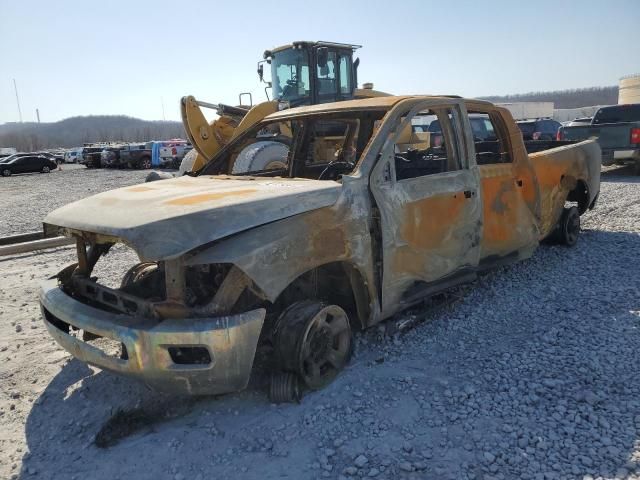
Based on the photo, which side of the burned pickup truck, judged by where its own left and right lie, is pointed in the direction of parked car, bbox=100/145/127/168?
right

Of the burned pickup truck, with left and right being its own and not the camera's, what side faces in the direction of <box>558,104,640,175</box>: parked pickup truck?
back

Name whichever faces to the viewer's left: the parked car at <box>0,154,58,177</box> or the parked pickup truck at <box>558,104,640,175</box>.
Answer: the parked car at <box>0,154,58,177</box>

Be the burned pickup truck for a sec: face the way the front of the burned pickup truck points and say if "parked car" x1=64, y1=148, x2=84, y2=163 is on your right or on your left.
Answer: on your right

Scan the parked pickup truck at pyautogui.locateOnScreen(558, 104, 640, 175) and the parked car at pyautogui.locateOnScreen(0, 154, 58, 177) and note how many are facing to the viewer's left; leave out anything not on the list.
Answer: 1

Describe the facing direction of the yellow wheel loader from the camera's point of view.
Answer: facing the viewer and to the left of the viewer

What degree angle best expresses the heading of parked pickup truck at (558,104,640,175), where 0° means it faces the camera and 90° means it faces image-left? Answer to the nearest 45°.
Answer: approximately 225°

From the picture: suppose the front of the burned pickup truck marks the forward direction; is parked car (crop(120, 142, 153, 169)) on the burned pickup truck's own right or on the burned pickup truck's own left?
on the burned pickup truck's own right

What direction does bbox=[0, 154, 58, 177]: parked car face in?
to the viewer's left

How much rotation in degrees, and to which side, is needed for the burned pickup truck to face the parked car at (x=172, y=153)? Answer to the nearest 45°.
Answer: approximately 135° to its right

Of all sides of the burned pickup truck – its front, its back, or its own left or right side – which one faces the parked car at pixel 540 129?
back
